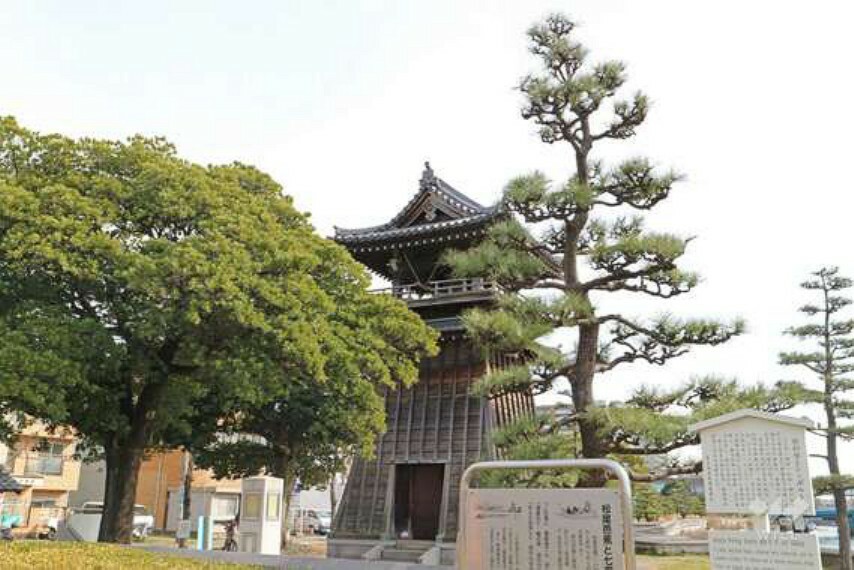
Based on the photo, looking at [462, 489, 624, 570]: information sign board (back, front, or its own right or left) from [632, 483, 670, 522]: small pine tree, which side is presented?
back

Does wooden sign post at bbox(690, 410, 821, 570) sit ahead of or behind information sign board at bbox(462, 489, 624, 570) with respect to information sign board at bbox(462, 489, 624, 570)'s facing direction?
behind

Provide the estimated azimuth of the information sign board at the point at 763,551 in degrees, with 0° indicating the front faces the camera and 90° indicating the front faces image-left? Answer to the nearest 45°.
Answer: approximately 0°

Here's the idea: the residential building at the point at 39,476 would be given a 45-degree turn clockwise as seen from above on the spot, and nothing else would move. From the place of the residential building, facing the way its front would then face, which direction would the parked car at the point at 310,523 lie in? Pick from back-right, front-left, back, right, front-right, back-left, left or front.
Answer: back-left

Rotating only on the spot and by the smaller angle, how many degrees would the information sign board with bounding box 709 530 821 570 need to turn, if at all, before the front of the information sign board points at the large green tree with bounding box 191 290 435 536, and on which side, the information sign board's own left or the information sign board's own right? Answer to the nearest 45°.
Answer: approximately 135° to the information sign board's own right

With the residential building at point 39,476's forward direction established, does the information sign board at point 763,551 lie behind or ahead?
ahead

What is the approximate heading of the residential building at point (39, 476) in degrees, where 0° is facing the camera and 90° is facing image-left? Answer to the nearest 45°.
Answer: approximately 0°

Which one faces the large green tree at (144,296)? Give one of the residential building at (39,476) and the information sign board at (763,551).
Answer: the residential building
